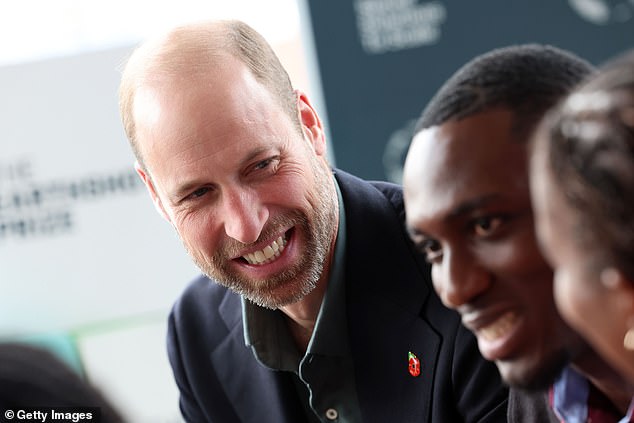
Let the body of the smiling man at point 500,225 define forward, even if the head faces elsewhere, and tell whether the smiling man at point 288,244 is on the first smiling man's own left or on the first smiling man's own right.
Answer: on the first smiling man's own right

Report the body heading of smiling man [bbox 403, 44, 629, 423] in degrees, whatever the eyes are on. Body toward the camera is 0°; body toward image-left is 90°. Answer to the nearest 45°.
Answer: approximately 45°

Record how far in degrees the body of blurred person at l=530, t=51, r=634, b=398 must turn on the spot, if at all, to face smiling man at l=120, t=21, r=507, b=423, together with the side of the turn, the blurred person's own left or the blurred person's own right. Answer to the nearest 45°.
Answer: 0° — they already face them

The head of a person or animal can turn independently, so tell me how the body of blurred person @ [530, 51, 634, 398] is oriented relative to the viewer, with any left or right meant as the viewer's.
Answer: facing away from the viewer and to the left of the viewer

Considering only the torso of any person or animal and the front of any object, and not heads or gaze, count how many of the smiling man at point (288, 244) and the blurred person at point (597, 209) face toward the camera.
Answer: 1

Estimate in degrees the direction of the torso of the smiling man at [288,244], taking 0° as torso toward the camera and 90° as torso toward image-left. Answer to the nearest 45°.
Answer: approximately 0°
